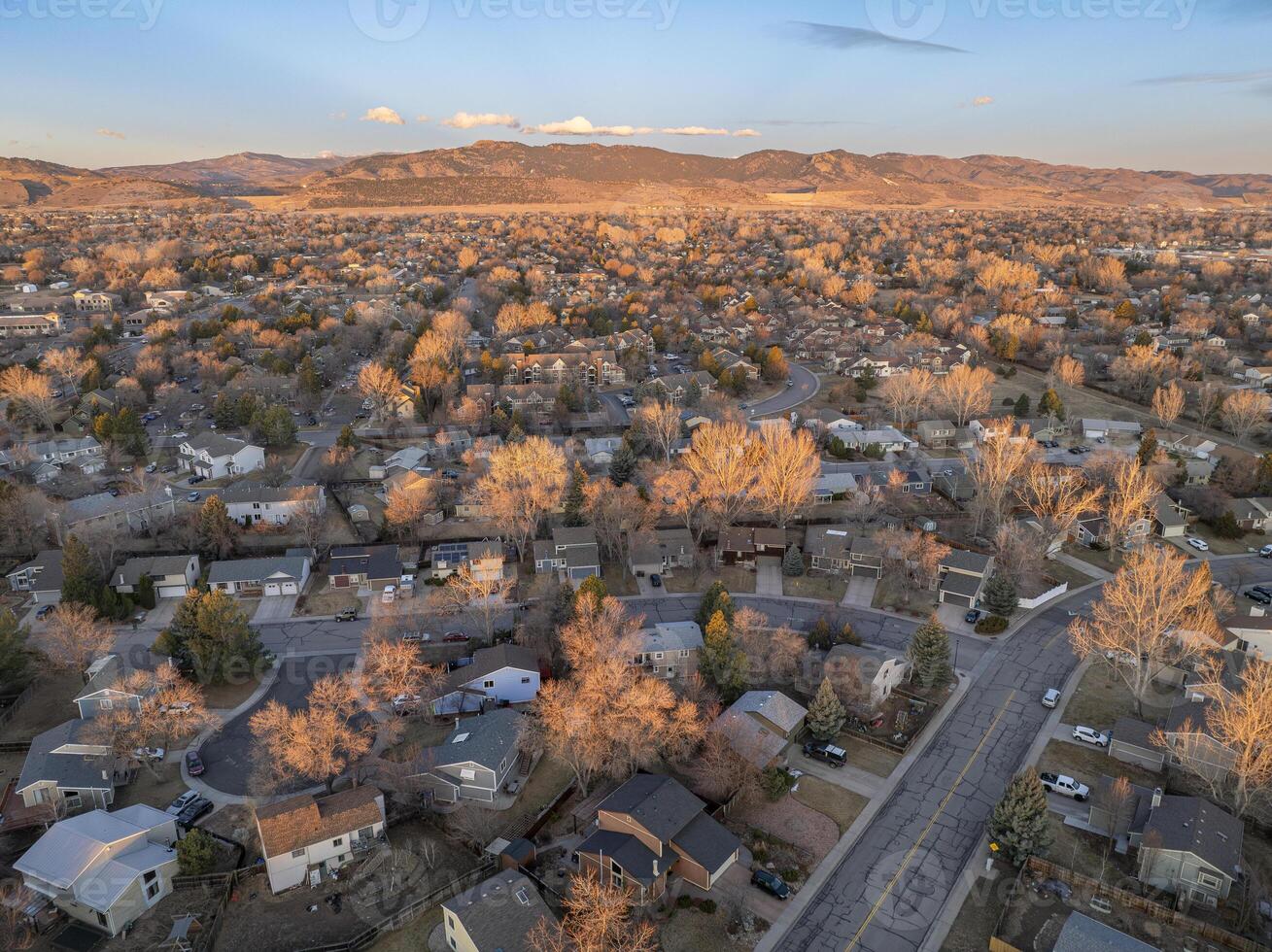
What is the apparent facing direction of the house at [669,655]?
away from the camera

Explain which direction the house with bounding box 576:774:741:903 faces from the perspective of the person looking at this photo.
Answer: facing the viewer and to the right of the viewer

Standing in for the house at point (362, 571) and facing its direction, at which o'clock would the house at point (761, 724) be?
the house at point (761, 724) is roughly at 11 o'clock from the house at point (362, 571).

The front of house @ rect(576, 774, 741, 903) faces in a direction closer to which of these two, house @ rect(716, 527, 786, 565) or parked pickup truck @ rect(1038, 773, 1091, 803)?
the parked pickup truck

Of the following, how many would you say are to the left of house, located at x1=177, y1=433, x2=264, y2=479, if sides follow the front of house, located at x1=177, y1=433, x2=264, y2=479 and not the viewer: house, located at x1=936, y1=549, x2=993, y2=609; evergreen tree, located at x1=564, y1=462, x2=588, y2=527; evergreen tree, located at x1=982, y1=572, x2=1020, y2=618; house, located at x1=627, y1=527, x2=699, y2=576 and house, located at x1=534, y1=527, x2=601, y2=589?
5

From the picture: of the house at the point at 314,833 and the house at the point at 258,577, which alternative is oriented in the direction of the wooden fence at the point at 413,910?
the house at the point at 258,577

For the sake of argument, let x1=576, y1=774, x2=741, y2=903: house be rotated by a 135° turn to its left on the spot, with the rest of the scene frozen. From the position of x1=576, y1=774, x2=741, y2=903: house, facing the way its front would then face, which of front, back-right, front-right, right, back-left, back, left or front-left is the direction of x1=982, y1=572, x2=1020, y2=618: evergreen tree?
front-right

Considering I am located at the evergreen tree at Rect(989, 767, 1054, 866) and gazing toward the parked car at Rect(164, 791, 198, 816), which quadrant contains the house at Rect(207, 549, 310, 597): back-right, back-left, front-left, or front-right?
front-right

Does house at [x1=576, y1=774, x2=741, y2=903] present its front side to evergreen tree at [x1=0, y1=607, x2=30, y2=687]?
no

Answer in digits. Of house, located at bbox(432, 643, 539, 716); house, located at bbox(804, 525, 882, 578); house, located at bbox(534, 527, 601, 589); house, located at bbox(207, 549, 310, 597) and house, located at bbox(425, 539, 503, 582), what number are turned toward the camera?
4

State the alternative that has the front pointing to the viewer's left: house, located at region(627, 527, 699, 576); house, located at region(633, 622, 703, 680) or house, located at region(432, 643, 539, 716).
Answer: house, located at region(432, 643, 539, 716)

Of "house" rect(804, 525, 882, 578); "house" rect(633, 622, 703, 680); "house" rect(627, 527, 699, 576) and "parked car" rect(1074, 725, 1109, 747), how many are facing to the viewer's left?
0

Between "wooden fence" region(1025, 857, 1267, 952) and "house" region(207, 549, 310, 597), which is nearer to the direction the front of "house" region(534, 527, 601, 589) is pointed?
the wooden fence

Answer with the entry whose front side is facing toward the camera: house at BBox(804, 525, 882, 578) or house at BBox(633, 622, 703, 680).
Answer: house at BBox(804, 525, 882, 578)

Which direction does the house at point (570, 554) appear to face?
toward the camera

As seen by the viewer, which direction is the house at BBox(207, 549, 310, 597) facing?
toward the camera

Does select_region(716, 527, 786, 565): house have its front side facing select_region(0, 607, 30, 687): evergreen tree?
no

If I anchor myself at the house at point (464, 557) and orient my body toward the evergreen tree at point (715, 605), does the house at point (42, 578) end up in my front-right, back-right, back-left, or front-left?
back-right

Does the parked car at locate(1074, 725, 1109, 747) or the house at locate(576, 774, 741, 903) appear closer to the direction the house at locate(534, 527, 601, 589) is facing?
the house

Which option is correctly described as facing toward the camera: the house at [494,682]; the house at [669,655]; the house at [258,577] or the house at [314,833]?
the house at [258,577]

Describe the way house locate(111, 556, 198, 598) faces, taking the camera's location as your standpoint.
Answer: facing the viewer

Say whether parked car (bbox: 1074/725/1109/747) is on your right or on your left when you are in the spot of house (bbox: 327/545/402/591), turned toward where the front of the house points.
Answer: on your left
